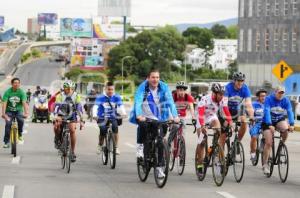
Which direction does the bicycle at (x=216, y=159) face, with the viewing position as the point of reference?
facing the viewer and to the right of the viewer

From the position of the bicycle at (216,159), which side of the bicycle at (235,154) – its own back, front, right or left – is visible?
right

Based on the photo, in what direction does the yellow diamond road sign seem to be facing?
toward the camera

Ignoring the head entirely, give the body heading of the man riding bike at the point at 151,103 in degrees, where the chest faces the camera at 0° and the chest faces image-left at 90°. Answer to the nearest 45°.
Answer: approximately 0°

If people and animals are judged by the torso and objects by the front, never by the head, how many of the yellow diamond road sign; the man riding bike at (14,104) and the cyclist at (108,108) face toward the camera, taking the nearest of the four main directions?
3

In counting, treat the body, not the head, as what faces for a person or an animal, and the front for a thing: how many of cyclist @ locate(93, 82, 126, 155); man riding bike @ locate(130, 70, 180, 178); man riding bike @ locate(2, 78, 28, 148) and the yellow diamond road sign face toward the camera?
4

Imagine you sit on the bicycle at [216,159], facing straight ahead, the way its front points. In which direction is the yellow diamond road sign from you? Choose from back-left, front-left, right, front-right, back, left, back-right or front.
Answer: back-left

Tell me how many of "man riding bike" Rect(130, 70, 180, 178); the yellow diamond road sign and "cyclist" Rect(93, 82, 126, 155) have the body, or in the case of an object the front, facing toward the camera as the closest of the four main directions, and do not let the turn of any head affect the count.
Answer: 3

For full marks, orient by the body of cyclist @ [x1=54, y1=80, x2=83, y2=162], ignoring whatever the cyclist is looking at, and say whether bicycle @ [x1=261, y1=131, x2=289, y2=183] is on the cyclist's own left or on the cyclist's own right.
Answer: on the cyclist's own left

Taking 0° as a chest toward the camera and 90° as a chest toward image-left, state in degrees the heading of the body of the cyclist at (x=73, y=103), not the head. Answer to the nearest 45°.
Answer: approximately 0°

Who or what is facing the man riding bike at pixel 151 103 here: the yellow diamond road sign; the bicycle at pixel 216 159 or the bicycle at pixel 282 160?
the yellow diamond road sign

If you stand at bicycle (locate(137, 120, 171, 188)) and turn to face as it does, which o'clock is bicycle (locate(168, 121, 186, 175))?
bicycle (locate(168, 121, 186, 175)) is roughly at 8 o'clock from bicycle (locate(137, 120, 171, 188)).

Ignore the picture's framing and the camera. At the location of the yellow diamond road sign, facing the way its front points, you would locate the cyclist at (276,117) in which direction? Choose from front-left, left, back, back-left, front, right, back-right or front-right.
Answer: front

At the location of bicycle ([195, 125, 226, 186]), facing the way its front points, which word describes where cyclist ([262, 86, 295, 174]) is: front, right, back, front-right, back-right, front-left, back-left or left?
left

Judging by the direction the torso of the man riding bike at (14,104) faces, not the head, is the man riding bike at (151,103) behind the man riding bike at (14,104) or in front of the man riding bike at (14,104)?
in front
